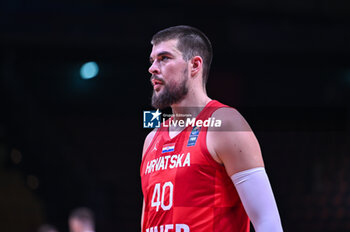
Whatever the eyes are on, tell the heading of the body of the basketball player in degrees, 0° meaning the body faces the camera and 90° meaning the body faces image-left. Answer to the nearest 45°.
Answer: approximately 45°
